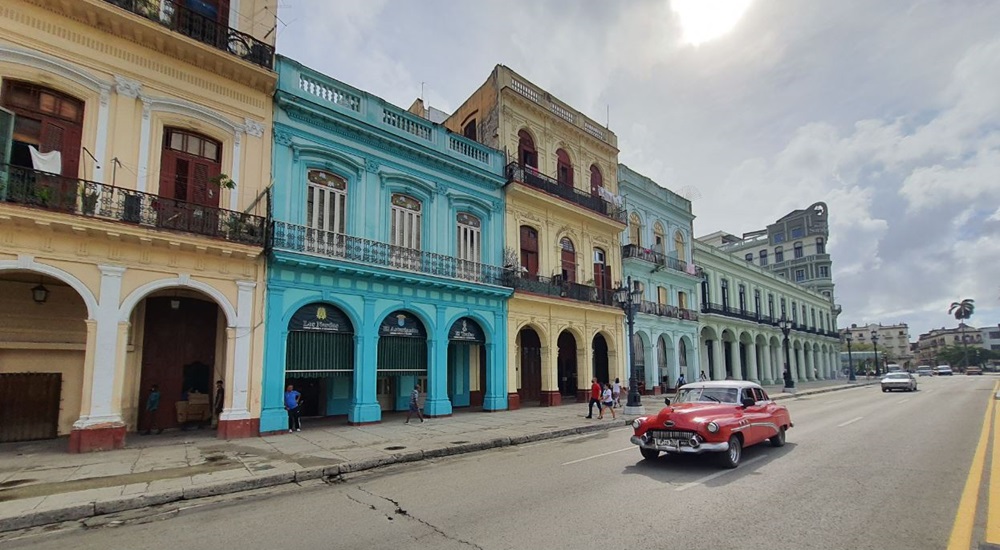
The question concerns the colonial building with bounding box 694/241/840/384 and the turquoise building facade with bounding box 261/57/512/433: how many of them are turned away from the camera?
0

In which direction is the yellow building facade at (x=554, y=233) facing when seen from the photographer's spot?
facing the viewer and to the right of the viewer

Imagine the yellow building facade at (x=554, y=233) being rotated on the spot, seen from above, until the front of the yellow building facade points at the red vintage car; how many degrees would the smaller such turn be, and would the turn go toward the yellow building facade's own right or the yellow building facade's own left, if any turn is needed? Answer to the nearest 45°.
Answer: approximately 45° to the yellow building facade's own right

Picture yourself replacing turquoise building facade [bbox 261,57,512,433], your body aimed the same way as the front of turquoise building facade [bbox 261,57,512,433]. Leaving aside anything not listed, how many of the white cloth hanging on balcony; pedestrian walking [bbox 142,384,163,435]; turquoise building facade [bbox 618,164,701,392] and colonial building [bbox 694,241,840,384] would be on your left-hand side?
2

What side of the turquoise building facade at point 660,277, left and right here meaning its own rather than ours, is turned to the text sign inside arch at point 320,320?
right

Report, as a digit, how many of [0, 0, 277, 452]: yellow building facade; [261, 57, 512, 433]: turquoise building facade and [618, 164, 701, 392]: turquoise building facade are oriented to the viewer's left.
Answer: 0

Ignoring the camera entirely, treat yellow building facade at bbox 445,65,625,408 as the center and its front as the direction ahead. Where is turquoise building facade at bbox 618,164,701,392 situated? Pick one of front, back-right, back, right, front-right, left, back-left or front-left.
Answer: left

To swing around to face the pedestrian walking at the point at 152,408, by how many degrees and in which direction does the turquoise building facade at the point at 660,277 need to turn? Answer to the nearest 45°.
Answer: approximately 90° to its right

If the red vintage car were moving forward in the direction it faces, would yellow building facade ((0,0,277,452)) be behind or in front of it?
in front

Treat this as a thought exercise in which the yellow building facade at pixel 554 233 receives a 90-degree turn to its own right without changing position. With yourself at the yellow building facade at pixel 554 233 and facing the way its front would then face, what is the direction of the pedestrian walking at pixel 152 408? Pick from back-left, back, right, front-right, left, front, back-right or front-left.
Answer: front

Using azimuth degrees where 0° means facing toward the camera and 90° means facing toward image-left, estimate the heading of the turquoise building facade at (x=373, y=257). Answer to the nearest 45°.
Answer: approximately 315°

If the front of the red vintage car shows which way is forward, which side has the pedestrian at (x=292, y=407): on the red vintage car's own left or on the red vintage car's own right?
on the red vintage car's own right

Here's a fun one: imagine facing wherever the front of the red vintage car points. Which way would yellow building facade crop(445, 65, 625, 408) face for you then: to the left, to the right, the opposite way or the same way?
to the left
